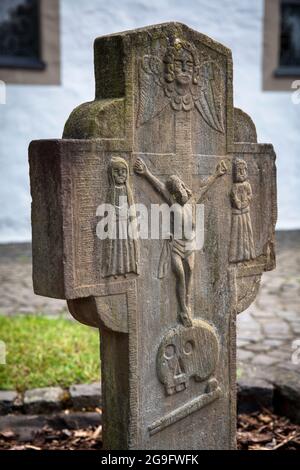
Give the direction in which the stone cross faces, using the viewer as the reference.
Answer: facing the viewer and to the right of the viewer
